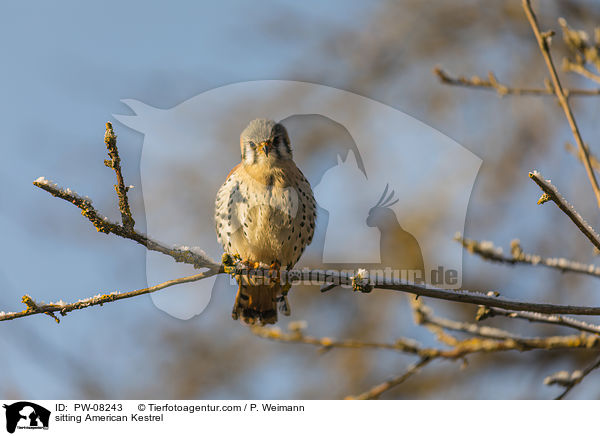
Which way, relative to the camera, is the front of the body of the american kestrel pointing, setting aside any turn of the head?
toward the camera
